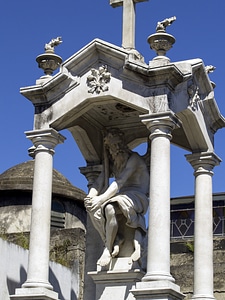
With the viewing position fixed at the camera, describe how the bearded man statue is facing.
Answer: facing the viewer and to the left of the viewer
